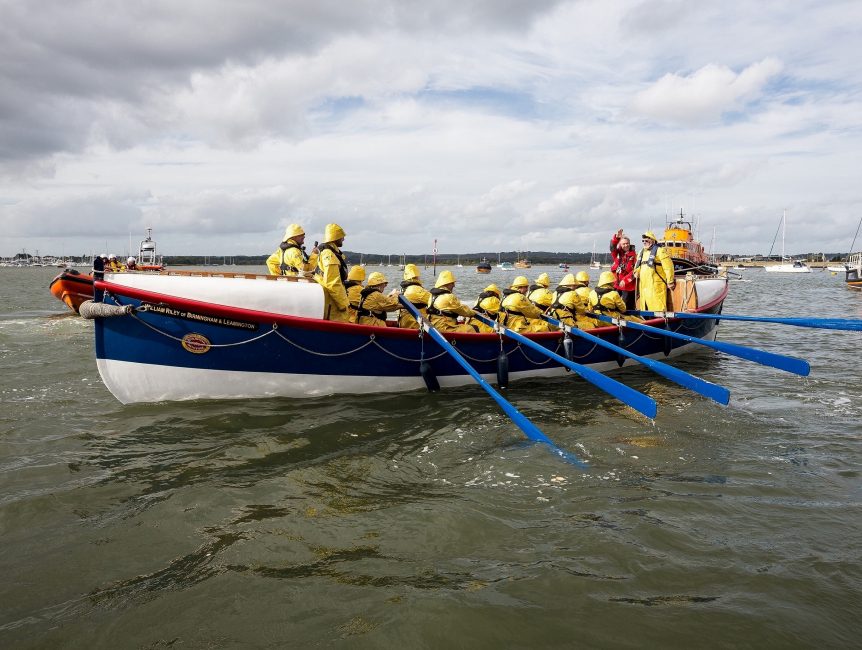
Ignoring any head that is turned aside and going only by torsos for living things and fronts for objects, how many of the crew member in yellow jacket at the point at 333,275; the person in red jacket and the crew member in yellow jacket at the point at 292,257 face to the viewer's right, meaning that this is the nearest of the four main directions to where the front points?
2

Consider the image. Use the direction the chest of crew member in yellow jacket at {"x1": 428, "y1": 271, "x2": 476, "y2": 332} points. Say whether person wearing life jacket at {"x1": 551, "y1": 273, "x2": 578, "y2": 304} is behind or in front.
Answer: in front

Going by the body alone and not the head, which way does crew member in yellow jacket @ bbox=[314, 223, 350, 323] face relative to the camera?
to the viewer's right

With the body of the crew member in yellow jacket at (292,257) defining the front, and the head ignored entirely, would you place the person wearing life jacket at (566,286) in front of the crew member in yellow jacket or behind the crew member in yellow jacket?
in front

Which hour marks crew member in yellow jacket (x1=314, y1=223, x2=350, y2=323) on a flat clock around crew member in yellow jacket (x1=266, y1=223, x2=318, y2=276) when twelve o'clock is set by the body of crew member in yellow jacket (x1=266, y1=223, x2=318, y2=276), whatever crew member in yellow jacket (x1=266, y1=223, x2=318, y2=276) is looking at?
crew member in yellow jacket (x1=314, y1=223, x2=350, y2=323) is roughly at 2 o'clock from crew member in yellow jacket (x1=266, y1=223, x2=318, y2=276).

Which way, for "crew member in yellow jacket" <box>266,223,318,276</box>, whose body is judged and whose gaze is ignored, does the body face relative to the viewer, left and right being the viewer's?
facing to the right of the viewer

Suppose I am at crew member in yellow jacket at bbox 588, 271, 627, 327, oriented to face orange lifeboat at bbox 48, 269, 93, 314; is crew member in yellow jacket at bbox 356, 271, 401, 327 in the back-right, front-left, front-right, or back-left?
front-left

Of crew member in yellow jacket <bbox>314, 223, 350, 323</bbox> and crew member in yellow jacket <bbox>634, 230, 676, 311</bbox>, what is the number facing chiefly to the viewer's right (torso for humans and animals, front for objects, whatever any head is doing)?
1

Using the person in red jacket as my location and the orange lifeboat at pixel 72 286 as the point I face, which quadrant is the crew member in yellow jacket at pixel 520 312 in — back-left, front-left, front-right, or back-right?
front-left

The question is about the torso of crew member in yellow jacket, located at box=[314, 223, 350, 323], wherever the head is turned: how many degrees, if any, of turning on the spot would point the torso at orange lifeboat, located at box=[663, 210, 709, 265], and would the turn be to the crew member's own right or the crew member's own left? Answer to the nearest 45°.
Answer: approximately 45° to the crew member's own left

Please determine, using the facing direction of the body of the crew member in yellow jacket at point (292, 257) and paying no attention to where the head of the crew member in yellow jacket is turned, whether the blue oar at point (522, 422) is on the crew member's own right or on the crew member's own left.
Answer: on the crew member's own right
